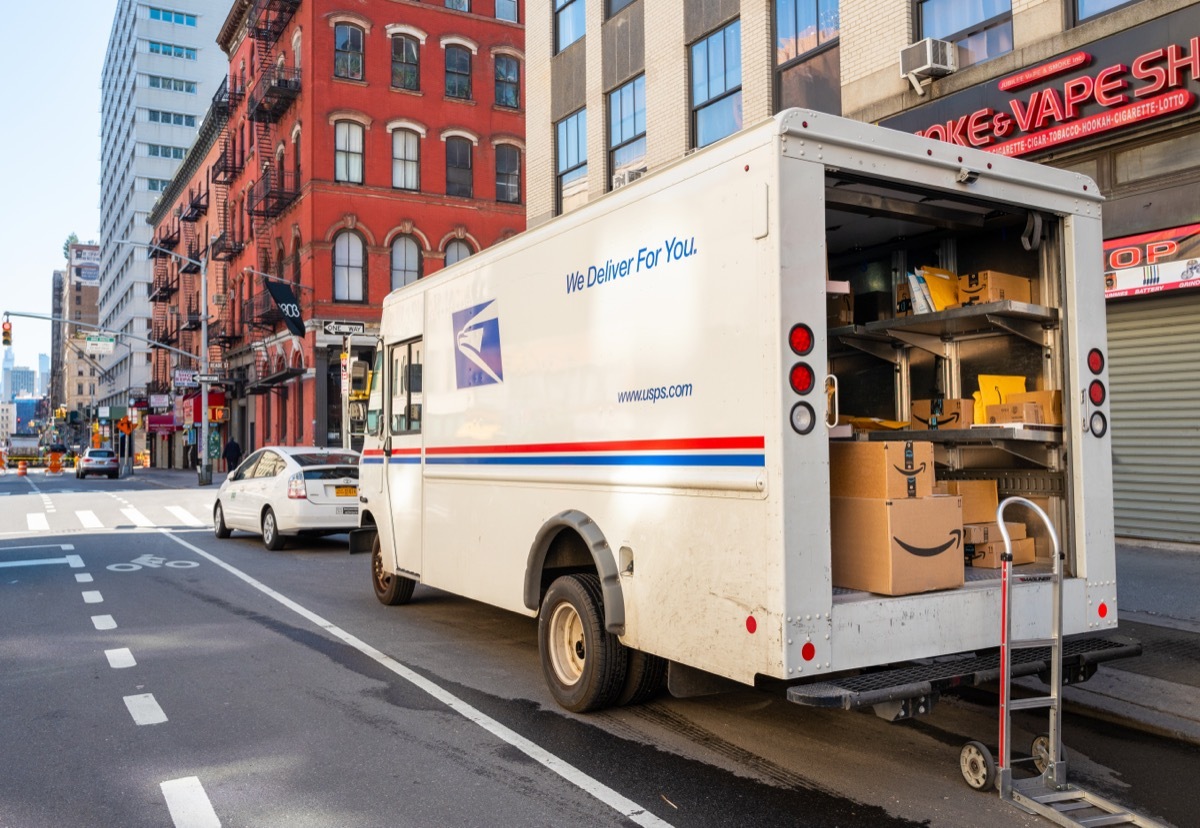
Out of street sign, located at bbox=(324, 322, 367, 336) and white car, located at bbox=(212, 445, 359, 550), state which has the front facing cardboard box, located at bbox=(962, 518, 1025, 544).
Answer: the street sign

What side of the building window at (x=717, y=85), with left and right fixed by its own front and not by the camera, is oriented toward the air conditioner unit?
left

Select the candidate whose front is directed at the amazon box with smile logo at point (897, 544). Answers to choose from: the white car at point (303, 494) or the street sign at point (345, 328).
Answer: the street sign

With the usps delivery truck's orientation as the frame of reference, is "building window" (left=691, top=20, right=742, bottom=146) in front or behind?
in front

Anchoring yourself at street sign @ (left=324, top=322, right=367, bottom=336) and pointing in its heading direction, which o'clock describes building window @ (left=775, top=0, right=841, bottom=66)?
The building window is roughly at 11 o'clock from the street sign.

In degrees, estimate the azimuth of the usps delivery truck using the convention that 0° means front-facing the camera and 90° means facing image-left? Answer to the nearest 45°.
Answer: approximately 135°

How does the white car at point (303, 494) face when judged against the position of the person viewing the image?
facing away from the viewer and to the left of the viewer

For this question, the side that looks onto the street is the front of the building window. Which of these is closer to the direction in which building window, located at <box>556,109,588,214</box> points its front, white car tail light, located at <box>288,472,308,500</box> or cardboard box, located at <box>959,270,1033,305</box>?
the white car tail light

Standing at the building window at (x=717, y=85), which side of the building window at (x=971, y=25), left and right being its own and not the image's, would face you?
right

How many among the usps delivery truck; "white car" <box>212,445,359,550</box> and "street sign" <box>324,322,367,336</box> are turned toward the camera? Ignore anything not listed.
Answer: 1

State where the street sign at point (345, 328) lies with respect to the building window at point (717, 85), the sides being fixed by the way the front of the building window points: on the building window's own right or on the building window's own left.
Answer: on the building window's own right
